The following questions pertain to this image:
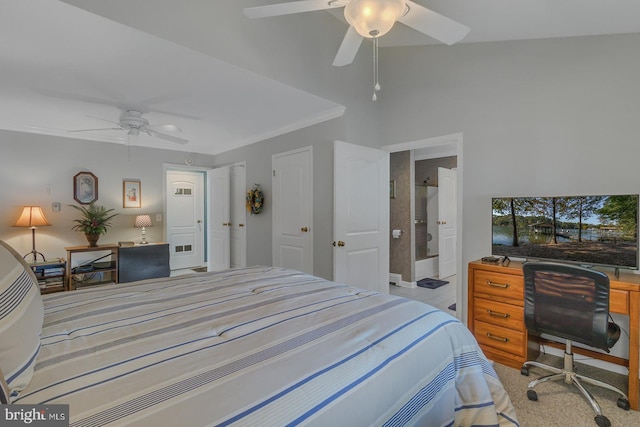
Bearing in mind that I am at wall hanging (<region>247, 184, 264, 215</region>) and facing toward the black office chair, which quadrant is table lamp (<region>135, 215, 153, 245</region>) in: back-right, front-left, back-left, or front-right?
back-right

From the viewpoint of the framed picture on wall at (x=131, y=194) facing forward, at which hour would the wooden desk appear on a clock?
The wooden desk is roughly at 11 o'clock from the framed picture on wall.

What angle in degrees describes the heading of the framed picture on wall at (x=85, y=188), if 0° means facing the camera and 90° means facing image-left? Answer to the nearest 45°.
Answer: approximately 0°

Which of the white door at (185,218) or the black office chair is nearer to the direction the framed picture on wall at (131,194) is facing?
the black office chair

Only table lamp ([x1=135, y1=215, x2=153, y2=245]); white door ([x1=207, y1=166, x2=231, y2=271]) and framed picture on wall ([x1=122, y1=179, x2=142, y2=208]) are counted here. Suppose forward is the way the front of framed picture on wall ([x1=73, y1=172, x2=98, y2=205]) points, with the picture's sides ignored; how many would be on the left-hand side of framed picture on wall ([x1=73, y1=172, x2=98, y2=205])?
3

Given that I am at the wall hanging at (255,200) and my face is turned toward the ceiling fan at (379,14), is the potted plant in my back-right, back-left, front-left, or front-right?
back-right

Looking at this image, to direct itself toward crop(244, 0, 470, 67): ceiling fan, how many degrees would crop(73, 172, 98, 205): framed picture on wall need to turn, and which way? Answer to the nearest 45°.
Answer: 0° — it already faces it

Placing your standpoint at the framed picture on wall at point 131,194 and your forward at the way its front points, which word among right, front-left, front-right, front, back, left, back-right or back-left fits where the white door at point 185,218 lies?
back-left

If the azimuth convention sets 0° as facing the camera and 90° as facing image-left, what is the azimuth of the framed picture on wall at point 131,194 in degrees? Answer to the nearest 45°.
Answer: approximately 0°

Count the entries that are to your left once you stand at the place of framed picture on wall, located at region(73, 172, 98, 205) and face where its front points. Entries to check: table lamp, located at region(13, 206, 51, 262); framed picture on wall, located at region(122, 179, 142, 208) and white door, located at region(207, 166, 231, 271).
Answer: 2

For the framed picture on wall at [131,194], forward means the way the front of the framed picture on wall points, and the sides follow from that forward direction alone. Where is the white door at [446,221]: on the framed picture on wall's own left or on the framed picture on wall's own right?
on the framed picture on wall's own left

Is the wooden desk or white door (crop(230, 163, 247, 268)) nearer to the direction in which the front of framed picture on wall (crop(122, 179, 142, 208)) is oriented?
the wooden desk

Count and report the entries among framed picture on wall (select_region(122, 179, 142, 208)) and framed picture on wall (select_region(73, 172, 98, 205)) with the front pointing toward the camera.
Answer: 2

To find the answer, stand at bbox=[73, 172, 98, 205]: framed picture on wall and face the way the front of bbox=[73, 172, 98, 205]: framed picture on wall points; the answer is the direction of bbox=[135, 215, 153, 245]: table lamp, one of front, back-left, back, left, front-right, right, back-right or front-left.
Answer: left

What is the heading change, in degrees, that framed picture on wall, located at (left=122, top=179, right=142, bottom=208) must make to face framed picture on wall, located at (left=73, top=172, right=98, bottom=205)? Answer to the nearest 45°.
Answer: approximately 90° to its right
